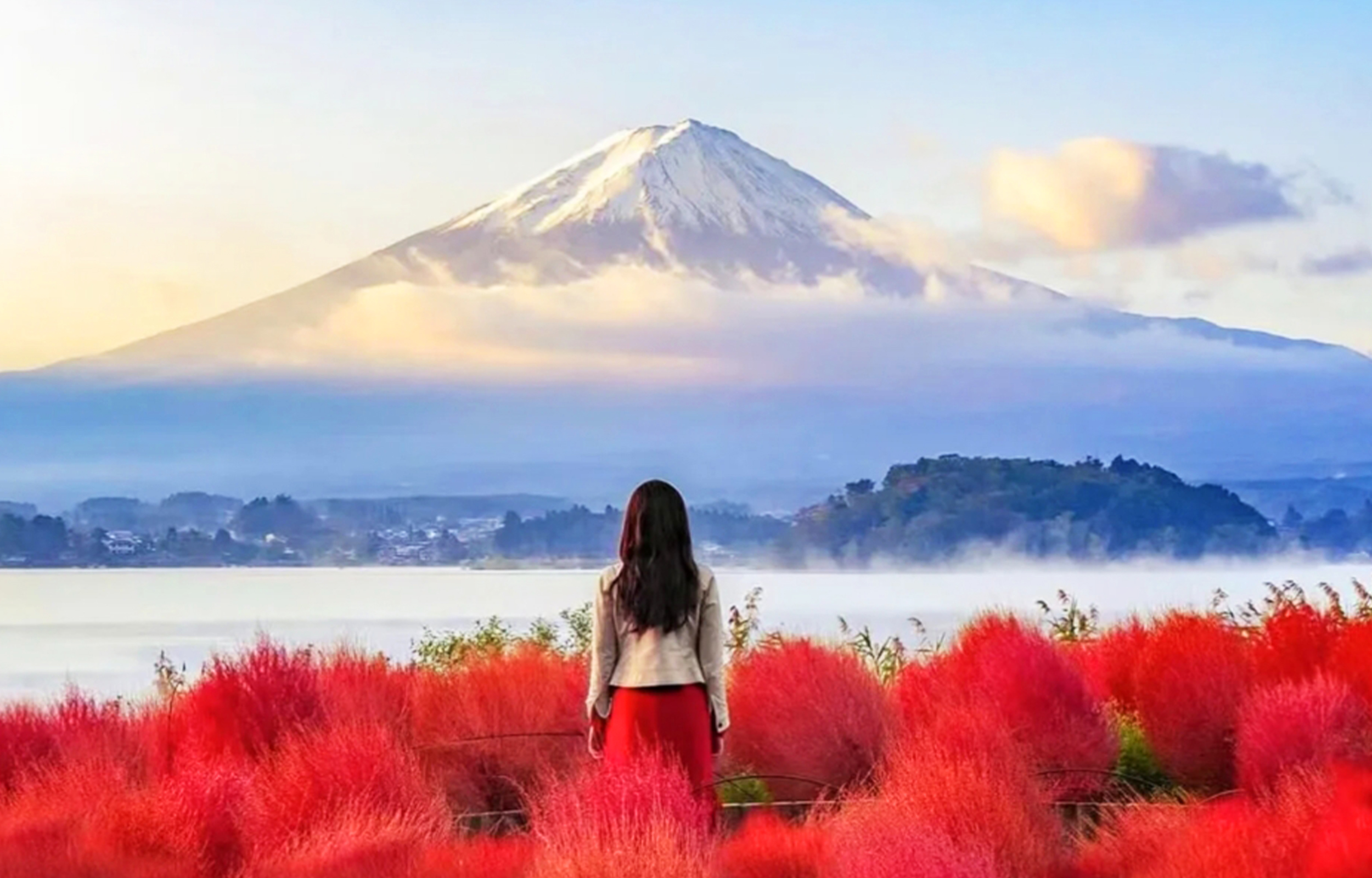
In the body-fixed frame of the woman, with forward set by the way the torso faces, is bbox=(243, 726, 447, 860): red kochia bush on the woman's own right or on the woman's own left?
on the woman's own left

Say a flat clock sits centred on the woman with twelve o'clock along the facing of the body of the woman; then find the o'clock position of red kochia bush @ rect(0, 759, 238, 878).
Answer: The red kochia bush is roughly at 9 o'clock from the woman.

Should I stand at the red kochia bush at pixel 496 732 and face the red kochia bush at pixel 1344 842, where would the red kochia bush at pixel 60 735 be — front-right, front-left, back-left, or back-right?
back-right

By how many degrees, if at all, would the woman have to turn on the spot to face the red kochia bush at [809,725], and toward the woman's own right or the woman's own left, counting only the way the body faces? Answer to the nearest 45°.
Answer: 0° — they already face it

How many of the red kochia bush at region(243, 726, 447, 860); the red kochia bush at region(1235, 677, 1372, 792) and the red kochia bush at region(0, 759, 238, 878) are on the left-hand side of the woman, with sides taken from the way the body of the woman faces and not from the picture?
2

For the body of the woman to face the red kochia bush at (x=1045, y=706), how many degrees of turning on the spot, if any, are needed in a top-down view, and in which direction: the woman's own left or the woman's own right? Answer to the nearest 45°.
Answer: approximately 45° to the woman's own right

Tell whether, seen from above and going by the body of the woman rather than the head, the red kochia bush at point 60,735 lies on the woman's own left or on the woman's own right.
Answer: on the woman's own left

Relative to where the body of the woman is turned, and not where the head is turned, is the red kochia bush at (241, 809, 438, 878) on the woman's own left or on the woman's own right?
on the woman's own left

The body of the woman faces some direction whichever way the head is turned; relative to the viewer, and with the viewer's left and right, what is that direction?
facing away from the viewer
